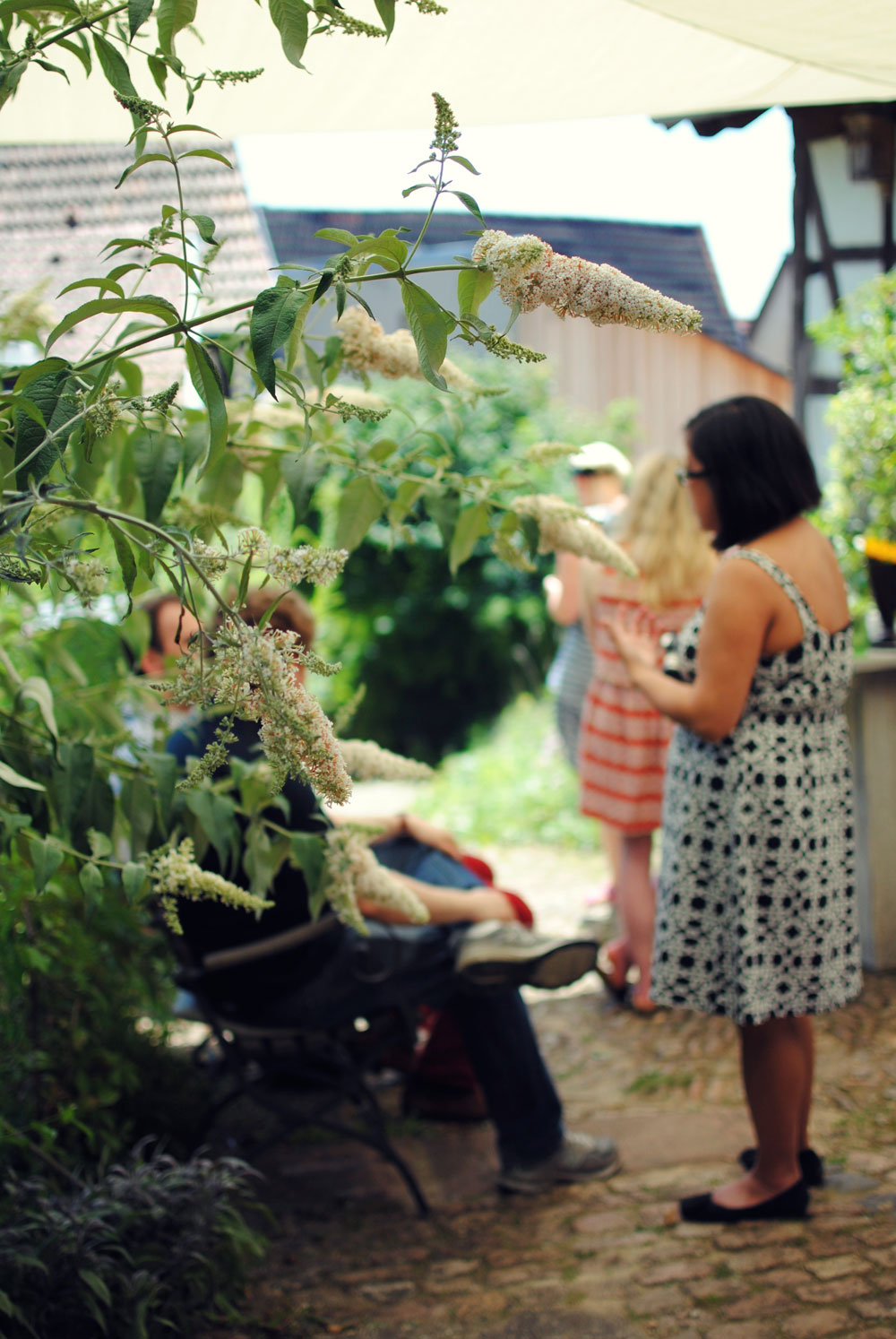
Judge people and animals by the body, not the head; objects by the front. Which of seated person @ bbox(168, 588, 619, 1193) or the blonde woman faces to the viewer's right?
the seated person

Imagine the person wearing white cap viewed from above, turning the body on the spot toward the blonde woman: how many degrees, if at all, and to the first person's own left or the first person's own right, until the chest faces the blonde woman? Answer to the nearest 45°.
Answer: approximately 45° to the first person's own left

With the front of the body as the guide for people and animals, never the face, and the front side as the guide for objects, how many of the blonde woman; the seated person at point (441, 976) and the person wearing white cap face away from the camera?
1

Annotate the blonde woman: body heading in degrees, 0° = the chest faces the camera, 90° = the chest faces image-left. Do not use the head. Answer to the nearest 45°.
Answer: approximately 180°

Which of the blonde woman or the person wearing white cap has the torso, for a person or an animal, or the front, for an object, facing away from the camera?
the blonde woman

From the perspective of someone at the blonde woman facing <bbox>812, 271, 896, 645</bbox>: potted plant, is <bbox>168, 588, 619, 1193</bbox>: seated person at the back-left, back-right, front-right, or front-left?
back-right

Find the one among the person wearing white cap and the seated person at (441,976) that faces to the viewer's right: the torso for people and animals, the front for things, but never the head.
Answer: the seated person

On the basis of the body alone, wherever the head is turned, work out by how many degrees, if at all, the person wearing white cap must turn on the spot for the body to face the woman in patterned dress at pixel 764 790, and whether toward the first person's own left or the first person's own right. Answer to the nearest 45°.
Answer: approximately 45° to the first person's own left

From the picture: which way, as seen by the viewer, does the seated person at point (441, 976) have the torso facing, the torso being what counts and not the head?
to the viewer's right

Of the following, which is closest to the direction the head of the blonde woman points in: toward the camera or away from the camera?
away from the camera

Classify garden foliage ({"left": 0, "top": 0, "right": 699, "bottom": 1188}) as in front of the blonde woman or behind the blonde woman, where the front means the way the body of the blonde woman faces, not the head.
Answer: behind
